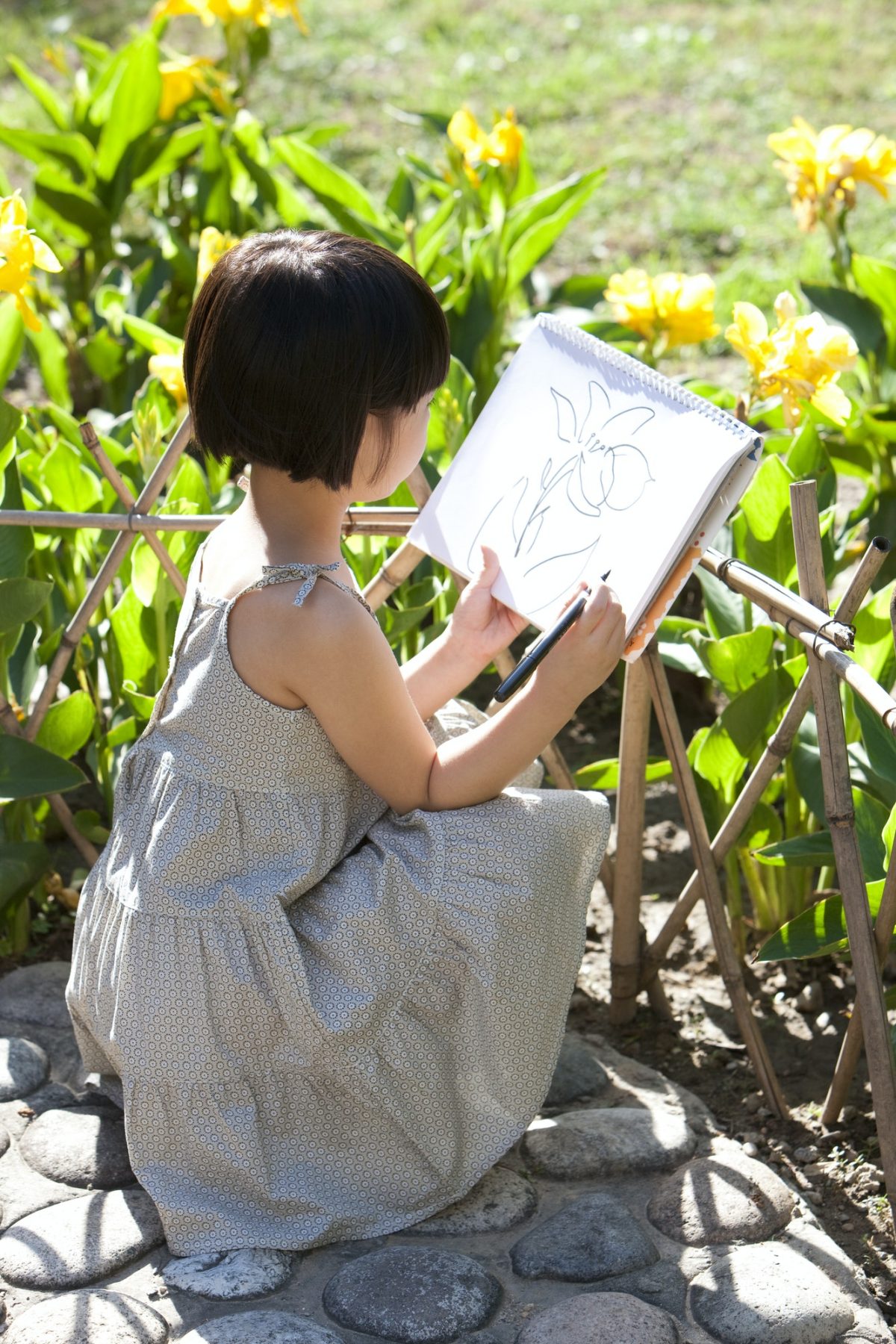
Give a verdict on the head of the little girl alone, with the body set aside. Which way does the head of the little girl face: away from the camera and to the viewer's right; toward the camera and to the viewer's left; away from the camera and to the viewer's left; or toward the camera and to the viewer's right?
away from the camera and to the viewer's right

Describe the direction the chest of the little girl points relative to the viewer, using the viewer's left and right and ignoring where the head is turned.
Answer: facing away from the viewer and to the right of the viewer

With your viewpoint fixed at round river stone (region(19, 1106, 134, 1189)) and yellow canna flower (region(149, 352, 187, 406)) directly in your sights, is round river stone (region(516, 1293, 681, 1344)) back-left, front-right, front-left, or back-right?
back-right
